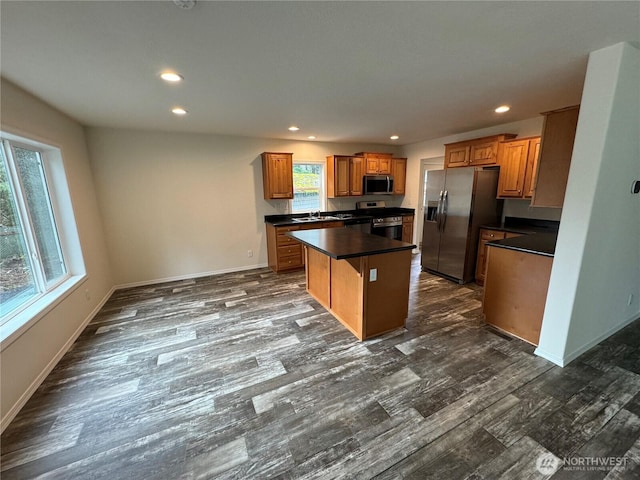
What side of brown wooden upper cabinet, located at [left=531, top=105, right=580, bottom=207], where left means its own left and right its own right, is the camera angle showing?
left

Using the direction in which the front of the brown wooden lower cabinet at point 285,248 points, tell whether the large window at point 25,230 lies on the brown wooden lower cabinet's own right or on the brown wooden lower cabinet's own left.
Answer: on the brown wooden lower cabinet's own right

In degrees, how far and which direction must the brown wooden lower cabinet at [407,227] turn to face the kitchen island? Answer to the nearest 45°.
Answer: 0° — it already faces it

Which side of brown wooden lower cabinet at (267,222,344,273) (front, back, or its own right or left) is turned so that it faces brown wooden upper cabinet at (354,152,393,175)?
left

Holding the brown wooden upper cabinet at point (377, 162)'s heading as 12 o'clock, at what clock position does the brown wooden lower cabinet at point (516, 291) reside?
The brown wooden lower cabinet is roughly at 11 o'clock from the brown wooden upper cabinet.

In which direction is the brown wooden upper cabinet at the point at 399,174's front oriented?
toward the camera

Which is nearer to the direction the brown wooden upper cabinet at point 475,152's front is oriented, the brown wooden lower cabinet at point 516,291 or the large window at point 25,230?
the large window

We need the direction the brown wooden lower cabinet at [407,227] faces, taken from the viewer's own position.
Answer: facing the viewer

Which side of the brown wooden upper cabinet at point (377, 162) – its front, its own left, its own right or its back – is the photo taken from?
front

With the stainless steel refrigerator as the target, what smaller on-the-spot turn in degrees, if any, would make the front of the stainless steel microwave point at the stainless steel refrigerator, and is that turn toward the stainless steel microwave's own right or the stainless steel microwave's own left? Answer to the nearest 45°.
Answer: approximately 45° to the stainless steel microwave's own left

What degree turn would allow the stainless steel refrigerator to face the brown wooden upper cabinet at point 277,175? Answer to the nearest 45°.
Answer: approximately 45° to its right

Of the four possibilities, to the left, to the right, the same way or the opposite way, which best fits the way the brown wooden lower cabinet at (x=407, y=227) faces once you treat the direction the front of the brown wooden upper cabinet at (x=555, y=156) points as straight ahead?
to the left

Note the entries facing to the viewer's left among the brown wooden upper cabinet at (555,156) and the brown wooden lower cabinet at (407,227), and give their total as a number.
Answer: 1
